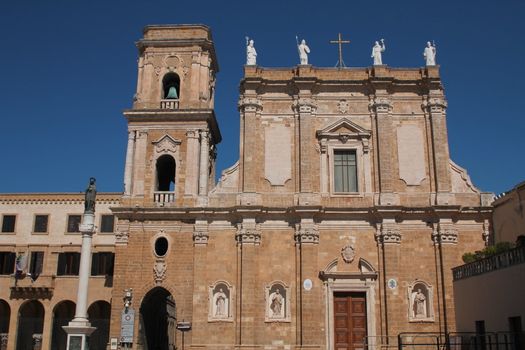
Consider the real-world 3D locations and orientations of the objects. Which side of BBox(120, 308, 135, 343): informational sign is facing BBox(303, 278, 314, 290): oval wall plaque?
left

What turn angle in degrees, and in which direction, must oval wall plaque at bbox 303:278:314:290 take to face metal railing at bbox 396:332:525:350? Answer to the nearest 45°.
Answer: approximately 45° to its left

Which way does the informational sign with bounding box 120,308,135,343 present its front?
toward the camera

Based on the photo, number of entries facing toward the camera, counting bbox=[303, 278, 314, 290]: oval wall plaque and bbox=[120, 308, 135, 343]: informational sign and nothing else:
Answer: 2

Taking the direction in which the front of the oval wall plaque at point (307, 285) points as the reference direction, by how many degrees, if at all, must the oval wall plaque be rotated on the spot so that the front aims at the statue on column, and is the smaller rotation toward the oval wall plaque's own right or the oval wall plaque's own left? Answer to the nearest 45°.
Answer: approximately 45° to the oval wall plaque's own right

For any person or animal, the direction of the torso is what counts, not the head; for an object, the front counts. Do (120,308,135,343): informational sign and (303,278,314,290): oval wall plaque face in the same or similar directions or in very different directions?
same or similar directions

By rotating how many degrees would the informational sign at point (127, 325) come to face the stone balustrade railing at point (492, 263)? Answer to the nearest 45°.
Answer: approximately 45° to its left

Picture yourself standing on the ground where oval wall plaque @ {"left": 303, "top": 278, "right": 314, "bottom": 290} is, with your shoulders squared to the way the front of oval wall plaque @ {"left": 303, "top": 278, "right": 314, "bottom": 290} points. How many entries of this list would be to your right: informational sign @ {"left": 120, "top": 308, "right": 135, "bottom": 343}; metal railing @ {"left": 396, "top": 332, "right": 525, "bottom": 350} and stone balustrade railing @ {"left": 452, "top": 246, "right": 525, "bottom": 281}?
1

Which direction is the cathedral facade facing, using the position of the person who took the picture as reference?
facing the viewer

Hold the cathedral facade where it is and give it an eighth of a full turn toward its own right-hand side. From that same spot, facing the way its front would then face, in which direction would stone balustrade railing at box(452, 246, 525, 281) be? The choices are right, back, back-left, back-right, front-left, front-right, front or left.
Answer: left

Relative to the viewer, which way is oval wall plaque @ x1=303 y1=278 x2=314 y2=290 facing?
toward the camera

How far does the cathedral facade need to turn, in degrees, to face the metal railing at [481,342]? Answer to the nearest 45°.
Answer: approximately 45° to its left

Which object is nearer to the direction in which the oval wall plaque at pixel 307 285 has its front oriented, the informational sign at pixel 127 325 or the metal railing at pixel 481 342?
the metal railing
